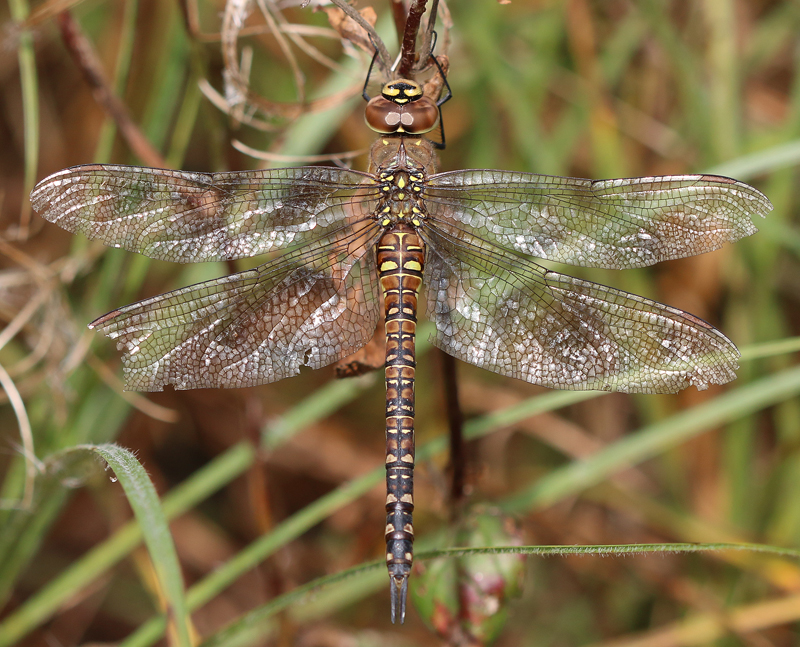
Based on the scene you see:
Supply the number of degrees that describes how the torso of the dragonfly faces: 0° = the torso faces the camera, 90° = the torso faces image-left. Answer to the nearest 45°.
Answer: approximately 180°
